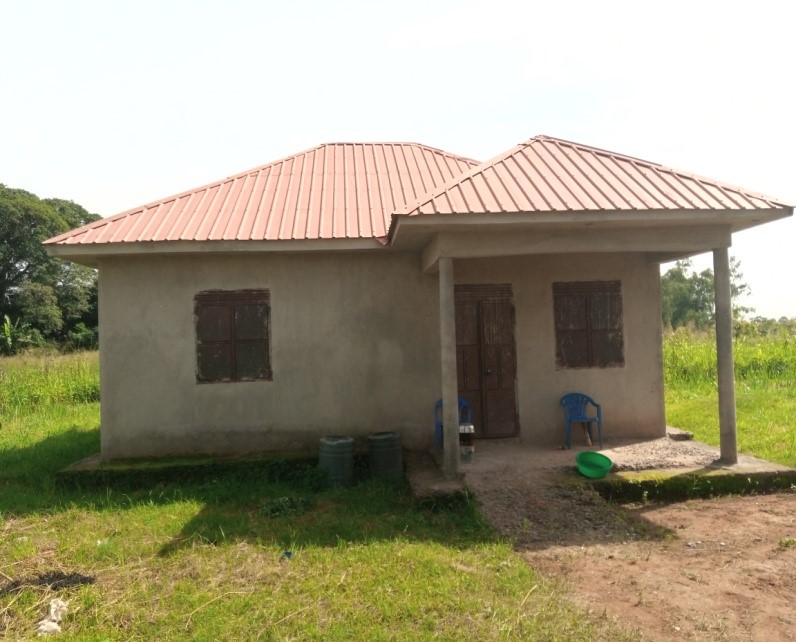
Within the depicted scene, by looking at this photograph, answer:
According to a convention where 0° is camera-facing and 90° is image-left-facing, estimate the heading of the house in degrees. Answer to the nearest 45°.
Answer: approximately 0°

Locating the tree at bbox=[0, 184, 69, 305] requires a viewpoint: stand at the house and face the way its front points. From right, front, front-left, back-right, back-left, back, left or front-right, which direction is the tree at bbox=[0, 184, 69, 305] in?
back-right

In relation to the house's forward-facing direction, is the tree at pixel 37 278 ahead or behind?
behind
